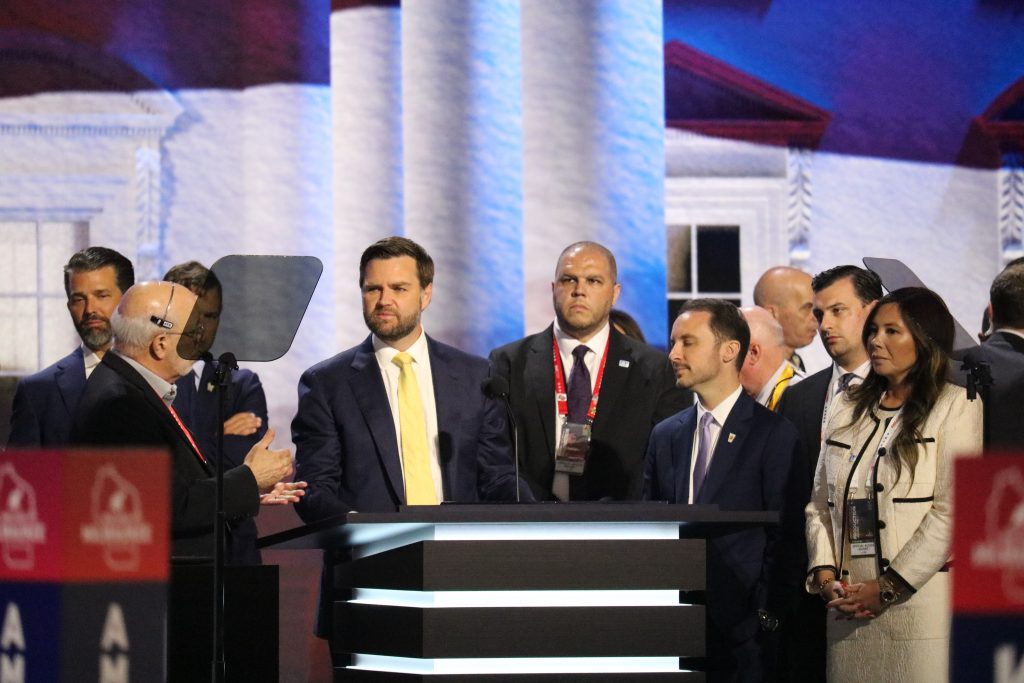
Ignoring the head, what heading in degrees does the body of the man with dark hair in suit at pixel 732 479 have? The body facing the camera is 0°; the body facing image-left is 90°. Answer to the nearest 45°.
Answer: approximately 45°

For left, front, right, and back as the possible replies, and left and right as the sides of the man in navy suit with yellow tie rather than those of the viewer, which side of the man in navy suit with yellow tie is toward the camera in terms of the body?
front

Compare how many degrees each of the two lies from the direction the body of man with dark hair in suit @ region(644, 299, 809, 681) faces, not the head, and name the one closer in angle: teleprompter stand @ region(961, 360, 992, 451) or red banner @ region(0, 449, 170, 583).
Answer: the red banner

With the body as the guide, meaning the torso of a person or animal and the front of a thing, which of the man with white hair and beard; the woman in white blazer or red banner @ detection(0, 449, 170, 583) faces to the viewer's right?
the man with white hair and beard

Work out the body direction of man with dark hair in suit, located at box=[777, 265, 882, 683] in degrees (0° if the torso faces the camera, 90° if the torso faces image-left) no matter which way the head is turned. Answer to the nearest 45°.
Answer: approximately 45°

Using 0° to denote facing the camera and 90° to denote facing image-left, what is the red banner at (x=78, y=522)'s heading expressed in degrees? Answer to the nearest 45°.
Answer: approximately 0°

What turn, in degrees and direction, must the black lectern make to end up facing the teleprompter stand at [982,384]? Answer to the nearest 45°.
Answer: approximately 90° to its left

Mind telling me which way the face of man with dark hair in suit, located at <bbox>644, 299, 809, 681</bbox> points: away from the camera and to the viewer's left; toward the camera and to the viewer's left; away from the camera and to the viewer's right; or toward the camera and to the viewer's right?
toward the camera and to the viewer's left

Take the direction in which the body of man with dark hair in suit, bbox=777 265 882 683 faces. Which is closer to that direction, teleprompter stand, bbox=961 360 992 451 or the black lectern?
the black lectern

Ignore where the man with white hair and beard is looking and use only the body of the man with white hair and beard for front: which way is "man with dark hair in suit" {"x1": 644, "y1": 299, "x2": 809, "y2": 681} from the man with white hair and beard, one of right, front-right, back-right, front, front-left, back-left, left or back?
front

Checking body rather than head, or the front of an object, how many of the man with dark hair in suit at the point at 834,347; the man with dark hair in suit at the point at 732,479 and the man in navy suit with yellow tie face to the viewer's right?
0

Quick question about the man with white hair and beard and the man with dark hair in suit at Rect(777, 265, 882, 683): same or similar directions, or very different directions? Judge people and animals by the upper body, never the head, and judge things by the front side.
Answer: very different directions

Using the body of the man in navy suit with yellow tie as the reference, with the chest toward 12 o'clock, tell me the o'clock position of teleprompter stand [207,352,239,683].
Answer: The teleprompter stand is roughly at 1 o'clock from the man in navy suit with yellow tie.

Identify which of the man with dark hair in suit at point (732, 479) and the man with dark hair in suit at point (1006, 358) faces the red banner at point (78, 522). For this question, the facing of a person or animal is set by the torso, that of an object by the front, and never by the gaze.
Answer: the man with dark hair in suit at point (732, 479)
